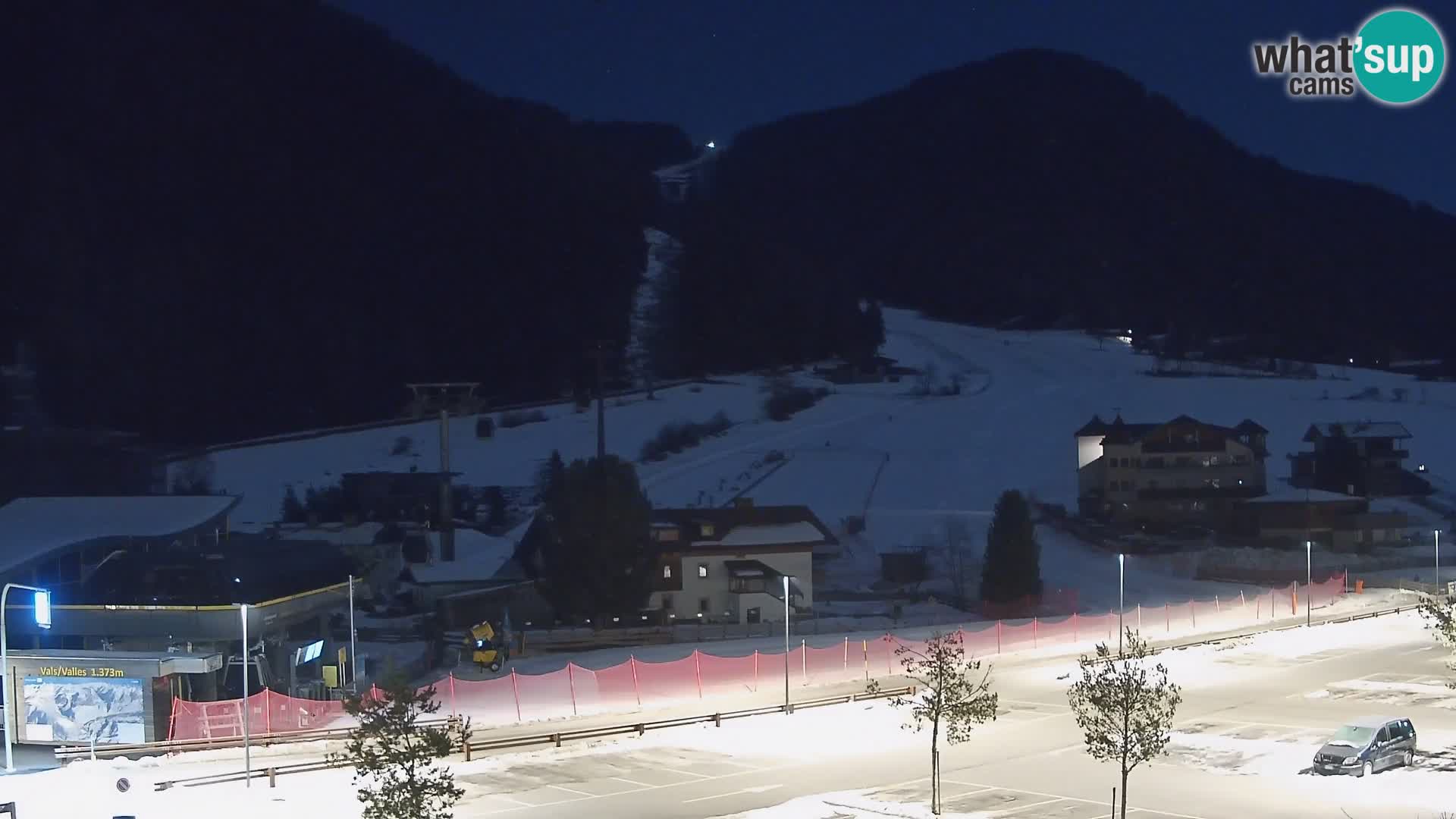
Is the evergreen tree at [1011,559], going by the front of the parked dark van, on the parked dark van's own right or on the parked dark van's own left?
on the parked dark van's own right

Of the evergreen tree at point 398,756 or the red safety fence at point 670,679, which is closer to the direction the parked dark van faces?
the evergreen tree

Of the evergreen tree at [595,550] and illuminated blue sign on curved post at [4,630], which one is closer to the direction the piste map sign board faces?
the illuminated blue sign on curved post

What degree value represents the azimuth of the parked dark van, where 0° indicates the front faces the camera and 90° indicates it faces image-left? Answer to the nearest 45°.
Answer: approximately 45°

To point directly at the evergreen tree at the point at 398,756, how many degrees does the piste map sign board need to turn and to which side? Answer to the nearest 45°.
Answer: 0° — it already faces it

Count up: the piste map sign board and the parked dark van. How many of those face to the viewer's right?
0

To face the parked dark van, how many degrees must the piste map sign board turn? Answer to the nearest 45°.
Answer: approximately 45° to its left

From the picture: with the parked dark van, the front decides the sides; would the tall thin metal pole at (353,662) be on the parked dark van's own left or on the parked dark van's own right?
on the parked dark van's own right

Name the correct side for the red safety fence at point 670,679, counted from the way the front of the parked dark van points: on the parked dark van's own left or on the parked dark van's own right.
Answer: on the parked dark van's own right

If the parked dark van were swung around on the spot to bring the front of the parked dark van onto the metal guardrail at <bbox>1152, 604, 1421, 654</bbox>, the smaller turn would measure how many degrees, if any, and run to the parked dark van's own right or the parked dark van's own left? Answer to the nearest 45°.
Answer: approximately 135° to the parked dark van's own right

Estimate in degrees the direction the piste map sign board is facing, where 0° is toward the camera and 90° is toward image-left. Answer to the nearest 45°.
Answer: approximately 0°
